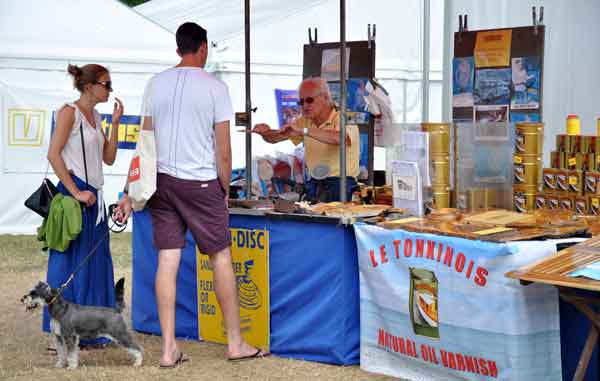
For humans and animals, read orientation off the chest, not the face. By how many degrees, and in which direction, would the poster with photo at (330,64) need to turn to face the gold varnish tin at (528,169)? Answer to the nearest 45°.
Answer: approximately 45° to its left

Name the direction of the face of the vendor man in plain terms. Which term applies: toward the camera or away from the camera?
toward the camera

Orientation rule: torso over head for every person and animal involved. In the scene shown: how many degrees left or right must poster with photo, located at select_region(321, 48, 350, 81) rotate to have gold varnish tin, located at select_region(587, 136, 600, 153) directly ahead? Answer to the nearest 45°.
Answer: approximately 45° to its left

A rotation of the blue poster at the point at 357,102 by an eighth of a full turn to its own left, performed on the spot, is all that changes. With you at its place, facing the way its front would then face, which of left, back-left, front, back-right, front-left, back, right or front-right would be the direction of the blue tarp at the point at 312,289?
front-right

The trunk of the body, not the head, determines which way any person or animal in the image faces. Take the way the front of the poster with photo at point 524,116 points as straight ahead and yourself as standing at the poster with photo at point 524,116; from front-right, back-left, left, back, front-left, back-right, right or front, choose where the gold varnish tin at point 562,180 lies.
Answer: front

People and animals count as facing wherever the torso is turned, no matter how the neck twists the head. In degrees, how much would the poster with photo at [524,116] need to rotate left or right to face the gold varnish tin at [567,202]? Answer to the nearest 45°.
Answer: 0° — it already faces it

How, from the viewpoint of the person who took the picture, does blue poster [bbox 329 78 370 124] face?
facing the viewer

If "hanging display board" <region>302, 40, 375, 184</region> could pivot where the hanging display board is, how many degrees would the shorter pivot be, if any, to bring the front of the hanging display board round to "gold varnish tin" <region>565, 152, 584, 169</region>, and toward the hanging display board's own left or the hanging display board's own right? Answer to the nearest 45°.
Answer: approximately 45° to the hanging display board's own left

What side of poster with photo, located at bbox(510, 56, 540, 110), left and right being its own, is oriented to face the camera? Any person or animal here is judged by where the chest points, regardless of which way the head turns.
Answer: front

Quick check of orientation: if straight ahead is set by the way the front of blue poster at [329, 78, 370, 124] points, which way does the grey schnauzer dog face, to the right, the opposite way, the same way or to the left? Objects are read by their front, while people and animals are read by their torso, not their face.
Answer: to the right

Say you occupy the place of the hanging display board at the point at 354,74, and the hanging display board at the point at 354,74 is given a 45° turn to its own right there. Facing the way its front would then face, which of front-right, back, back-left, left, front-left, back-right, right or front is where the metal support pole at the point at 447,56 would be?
back

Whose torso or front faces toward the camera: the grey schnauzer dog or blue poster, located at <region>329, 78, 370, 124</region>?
the blue poster

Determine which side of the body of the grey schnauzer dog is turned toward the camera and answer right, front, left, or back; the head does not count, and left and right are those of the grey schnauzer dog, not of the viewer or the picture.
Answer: left

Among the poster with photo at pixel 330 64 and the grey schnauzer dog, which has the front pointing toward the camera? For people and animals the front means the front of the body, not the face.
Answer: the poster with photo

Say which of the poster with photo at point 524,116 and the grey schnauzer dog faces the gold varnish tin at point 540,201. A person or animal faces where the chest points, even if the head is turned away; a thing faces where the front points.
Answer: the poster with photo

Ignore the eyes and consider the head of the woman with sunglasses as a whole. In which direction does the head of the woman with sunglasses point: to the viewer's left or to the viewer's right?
to the viewer's right
